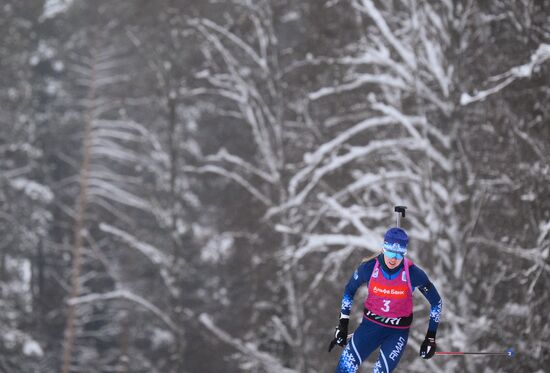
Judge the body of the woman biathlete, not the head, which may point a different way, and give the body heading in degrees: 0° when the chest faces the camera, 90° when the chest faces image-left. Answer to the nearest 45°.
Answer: approximately 0°
